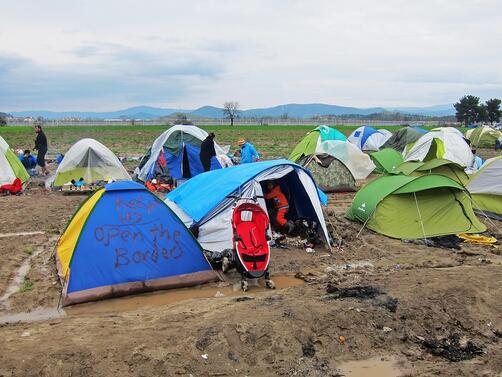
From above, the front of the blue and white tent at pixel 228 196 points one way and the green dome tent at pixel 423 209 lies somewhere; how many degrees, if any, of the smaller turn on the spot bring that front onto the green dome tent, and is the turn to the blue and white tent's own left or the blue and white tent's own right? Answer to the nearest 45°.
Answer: approximately 45° to the blue and white tent's own left

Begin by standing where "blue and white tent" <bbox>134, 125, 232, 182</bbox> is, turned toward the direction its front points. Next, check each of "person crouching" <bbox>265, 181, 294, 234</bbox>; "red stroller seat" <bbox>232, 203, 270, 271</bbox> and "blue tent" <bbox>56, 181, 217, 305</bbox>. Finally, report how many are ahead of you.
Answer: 3

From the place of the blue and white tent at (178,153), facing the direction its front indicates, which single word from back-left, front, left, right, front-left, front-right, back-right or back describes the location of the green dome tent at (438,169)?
front-left

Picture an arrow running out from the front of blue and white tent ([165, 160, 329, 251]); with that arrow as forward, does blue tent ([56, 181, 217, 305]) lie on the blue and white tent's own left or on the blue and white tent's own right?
on the blue and white tent's own right

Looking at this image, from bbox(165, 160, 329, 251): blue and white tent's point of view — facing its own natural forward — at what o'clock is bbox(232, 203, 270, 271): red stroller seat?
The red stroller seat is roughly at 1 o'clock from the blue and white tent.

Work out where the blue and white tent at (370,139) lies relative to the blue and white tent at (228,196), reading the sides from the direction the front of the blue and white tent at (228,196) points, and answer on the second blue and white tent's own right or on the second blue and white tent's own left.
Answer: on the second blue and white tent's own left

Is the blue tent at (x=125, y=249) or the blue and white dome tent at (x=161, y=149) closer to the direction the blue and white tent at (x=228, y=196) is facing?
the blue tent

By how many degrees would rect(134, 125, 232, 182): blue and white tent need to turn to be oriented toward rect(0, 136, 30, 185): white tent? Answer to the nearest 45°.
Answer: approximately 45° to its right

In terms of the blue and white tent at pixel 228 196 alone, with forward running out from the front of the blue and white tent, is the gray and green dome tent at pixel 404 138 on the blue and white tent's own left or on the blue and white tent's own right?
on the blue and white tent's own left

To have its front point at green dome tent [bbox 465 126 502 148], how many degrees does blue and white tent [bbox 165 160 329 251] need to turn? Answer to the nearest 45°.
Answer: approximately 90° to its left

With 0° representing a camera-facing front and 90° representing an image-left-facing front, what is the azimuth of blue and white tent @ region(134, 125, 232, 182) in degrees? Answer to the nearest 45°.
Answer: approximately 0°

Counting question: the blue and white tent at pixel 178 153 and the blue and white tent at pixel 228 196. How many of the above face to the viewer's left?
0

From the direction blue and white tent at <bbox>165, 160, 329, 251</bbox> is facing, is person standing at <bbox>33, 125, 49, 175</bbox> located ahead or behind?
behind
